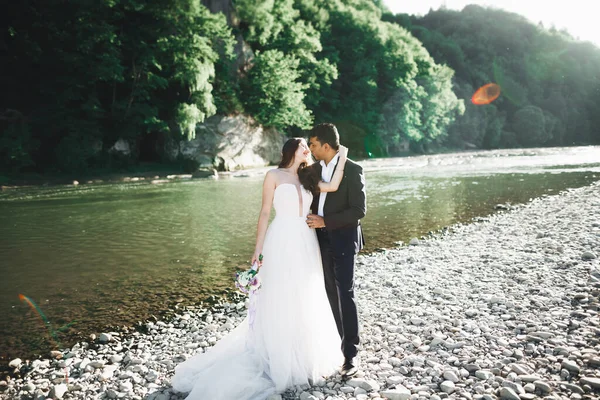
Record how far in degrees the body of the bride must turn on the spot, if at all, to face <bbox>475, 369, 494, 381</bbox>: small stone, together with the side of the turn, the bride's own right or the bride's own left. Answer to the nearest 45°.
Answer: approximately 45° to the bride's own left

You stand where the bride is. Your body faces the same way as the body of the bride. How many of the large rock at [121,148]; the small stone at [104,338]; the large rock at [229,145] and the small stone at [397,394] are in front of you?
1

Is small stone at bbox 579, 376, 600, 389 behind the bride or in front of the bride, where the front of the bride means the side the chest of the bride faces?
in front

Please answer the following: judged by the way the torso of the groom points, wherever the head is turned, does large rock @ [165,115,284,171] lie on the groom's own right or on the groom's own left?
on the groom's own right

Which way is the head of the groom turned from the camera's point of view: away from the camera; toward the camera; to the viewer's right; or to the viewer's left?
to the viewer's left

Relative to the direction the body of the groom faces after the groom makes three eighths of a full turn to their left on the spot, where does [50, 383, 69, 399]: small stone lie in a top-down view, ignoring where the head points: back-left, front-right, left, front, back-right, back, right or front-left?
back

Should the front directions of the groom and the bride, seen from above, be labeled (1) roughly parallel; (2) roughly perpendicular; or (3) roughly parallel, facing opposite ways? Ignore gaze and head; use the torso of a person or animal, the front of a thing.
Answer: roughly perpendicular

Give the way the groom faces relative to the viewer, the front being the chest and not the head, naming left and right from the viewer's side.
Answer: facing the viewer and to the left of the viewer

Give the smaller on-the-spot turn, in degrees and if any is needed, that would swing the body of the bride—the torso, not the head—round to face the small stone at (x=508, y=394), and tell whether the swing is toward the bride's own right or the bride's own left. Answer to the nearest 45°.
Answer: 0° — they already face it

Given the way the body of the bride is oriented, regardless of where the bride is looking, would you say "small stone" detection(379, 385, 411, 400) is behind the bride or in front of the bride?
in front

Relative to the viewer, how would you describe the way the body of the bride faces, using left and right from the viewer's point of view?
facing the viewer and to the right of the viewer

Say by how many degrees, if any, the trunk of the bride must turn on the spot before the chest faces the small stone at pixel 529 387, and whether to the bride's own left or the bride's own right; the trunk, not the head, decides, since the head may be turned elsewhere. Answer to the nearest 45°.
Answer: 0° — they already face it

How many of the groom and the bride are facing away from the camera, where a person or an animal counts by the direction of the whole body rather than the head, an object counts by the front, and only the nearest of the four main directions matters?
0
